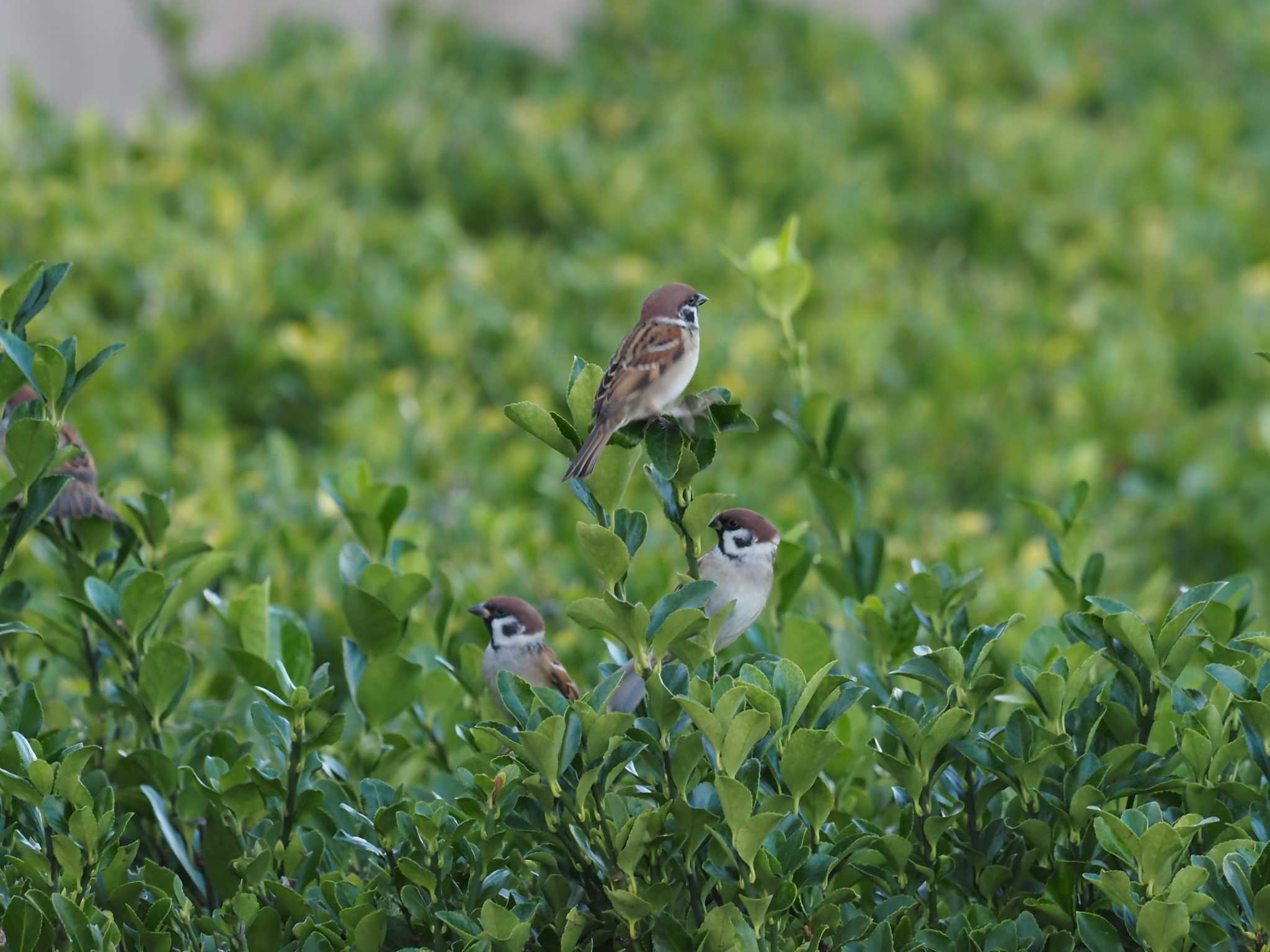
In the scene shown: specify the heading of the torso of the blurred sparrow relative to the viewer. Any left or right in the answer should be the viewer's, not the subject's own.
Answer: facing to the left of the viewer

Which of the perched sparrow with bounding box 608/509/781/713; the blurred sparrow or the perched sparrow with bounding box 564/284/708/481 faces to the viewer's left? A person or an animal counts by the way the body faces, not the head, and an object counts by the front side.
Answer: the blurred sparrow

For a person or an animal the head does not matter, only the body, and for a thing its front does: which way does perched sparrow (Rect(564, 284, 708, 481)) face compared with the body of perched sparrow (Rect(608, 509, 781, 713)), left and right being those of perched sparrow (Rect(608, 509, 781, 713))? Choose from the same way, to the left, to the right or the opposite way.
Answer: to the left

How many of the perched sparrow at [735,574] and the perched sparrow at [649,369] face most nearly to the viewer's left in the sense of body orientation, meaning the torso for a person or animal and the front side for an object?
0

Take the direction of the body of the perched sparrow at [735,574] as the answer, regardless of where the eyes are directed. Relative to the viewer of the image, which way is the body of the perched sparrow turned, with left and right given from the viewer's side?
facing the viewer and to the right of the viewer

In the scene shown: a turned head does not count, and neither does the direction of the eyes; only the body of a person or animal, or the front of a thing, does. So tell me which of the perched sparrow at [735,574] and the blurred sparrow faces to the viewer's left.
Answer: the blurred sparrow

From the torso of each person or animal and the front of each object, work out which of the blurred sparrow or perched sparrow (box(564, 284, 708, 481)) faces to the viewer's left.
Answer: the blurred sparrow

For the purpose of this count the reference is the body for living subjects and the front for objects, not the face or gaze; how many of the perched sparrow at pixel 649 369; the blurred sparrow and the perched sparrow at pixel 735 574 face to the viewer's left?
1

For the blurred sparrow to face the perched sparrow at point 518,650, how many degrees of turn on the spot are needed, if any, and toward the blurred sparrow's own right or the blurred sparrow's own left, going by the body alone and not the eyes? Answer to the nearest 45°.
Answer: approximately 135° to the blurred sparrow's own left
